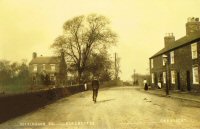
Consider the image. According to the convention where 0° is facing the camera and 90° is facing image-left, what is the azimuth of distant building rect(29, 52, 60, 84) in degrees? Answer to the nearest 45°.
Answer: approximately 0°

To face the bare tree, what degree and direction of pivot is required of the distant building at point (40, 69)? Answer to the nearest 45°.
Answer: approximately 45° to its left
